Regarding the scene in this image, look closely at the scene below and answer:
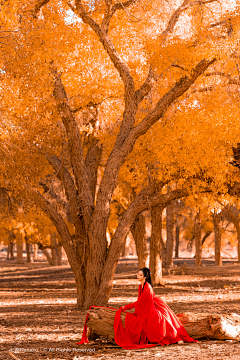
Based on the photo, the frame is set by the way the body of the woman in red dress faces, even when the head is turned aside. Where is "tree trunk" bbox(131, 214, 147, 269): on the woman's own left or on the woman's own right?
on the woman's own right
